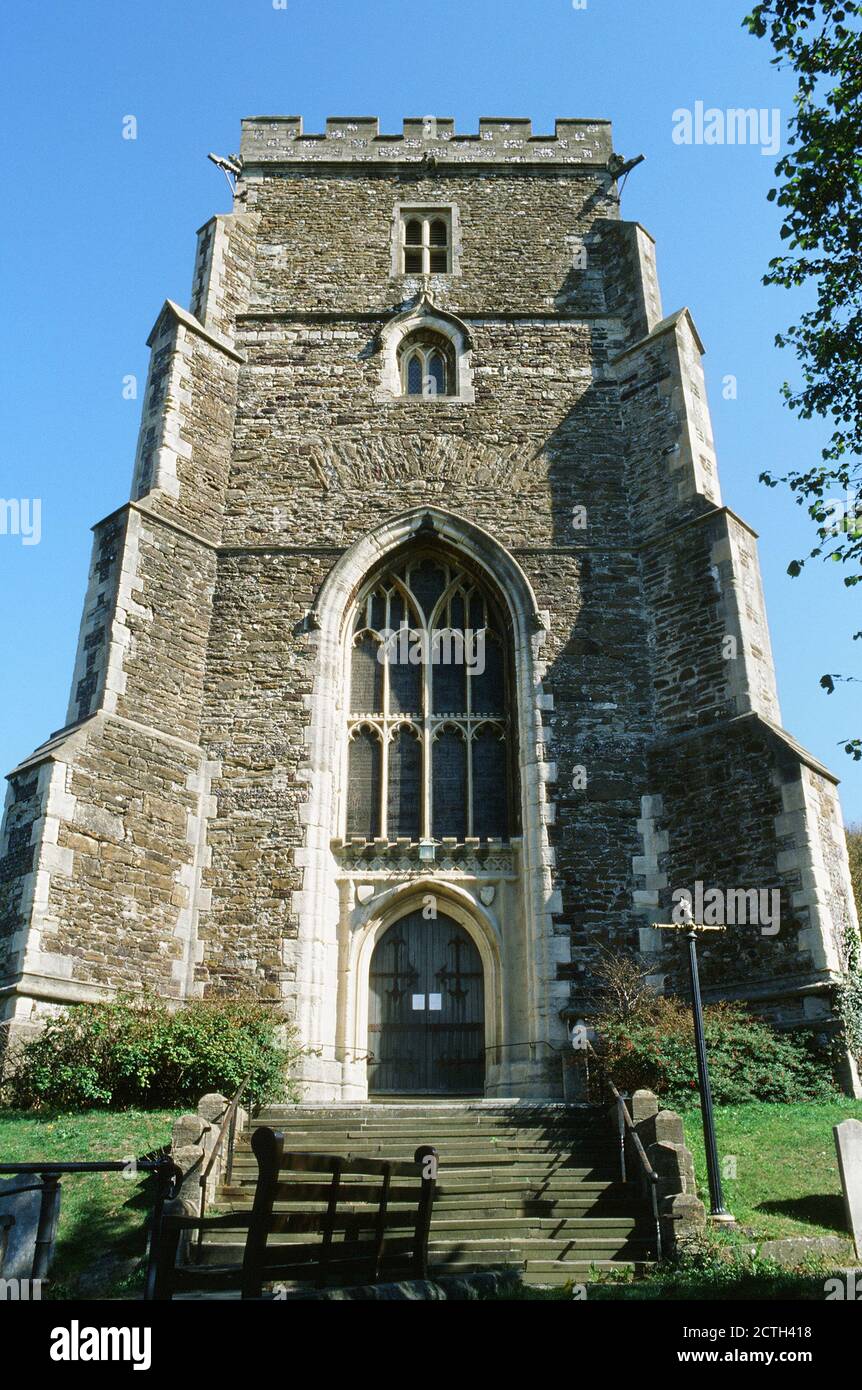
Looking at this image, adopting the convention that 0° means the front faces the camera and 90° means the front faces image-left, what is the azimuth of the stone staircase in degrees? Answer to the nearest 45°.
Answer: approximately 0°

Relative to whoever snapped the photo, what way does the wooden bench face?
facing away from the viewer and to the left of the viewer

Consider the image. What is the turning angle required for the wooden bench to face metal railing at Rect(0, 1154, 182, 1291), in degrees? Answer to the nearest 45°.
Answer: approximately 45° to its left

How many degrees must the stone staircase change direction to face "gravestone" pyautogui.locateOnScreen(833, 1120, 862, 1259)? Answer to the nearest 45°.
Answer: approximately 45° to its left

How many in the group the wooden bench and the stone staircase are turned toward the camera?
1

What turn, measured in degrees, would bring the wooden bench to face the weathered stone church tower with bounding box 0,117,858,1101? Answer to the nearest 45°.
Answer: approximately 45° to its right

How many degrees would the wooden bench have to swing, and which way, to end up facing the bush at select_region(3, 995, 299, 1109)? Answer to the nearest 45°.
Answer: approximately 45° to its right

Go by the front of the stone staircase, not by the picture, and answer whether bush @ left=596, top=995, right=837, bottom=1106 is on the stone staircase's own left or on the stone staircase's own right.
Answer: on the stone staircase's own left

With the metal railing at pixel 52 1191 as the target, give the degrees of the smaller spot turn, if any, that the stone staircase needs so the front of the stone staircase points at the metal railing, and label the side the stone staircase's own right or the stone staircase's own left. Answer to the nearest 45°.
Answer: approximately 45° to the stone staircase's own right

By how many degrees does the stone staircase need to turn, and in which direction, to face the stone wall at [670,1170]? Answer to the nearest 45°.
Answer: approximately 45° to its left
